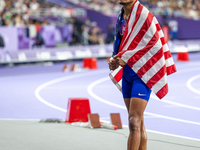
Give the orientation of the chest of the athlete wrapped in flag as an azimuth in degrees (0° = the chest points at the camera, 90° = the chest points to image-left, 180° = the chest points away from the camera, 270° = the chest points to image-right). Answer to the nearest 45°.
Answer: approximately 45°
